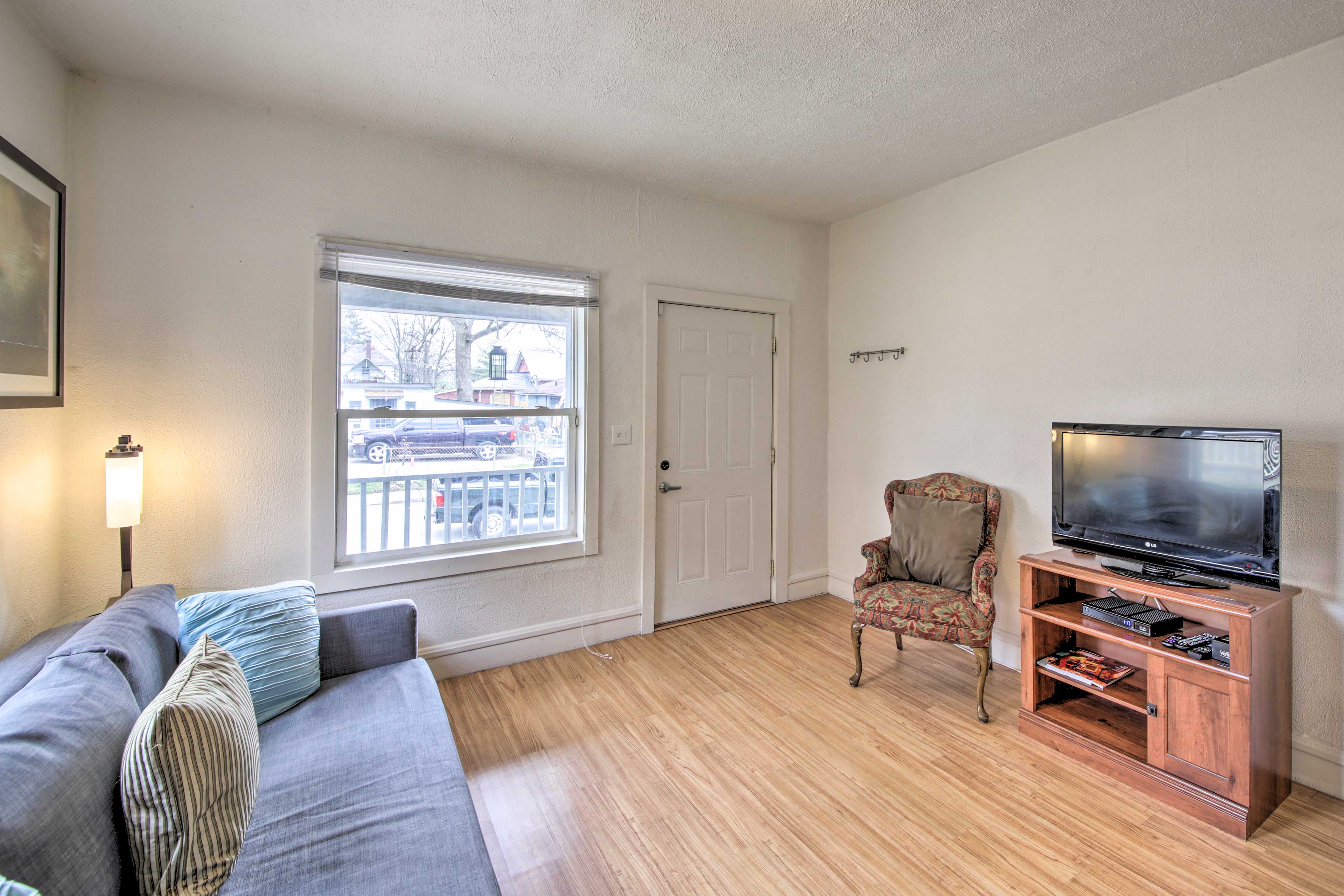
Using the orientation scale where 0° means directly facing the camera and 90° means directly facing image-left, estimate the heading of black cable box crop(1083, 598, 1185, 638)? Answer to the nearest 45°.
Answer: approximately 45°

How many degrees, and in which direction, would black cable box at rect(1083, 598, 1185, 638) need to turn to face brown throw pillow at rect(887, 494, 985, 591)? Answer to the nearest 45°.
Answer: approximately 90° to its right

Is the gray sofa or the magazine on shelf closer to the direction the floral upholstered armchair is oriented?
the gray sofa

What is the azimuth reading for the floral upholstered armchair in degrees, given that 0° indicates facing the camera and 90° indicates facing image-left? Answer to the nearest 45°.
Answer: approximately 45°

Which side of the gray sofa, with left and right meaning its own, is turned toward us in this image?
right

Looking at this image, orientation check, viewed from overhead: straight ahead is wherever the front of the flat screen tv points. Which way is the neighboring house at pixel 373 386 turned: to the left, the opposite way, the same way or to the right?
to the left

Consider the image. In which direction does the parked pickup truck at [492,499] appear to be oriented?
to the viewer's right

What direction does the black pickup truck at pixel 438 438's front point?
to the viewer's left

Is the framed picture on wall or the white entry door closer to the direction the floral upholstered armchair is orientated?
the framed picture on wall

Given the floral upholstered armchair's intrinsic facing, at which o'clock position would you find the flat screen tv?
The flat screen tv is roughly at 8 o'clock from the floral upholstered armchair.

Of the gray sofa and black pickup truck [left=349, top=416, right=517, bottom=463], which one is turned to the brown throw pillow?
the gray sofa

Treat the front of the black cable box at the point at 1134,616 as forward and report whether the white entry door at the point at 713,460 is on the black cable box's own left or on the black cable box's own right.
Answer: on the black cable box's own right
